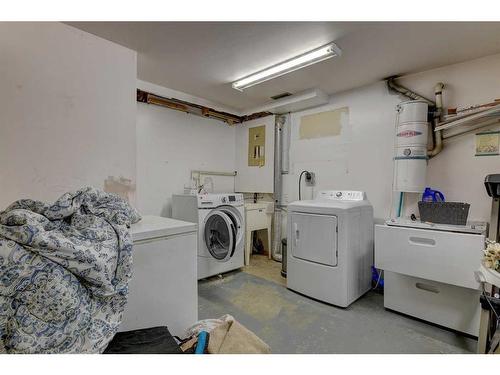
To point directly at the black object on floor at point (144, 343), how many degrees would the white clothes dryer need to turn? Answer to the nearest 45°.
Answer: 0° — it already faces it

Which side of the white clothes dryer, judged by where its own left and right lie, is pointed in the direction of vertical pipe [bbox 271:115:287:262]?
right

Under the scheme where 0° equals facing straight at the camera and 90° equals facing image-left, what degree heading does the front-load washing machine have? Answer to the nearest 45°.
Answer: approximately 315°

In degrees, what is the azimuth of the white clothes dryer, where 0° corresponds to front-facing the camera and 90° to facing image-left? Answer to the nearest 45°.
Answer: approximately 45°

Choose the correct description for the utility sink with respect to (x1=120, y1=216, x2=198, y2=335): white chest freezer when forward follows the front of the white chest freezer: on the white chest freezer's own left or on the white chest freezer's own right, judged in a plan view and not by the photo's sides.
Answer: on the white chest freezer's own left
